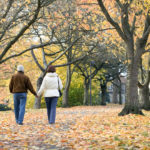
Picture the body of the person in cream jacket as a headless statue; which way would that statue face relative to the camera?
away from the camera

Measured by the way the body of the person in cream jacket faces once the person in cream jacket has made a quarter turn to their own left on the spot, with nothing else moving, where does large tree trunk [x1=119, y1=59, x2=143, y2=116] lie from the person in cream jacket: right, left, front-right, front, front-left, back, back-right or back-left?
back-right

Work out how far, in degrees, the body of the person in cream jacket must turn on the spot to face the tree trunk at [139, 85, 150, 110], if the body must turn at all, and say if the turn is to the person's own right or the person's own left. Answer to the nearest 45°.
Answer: approximately 45° to the person's own right
